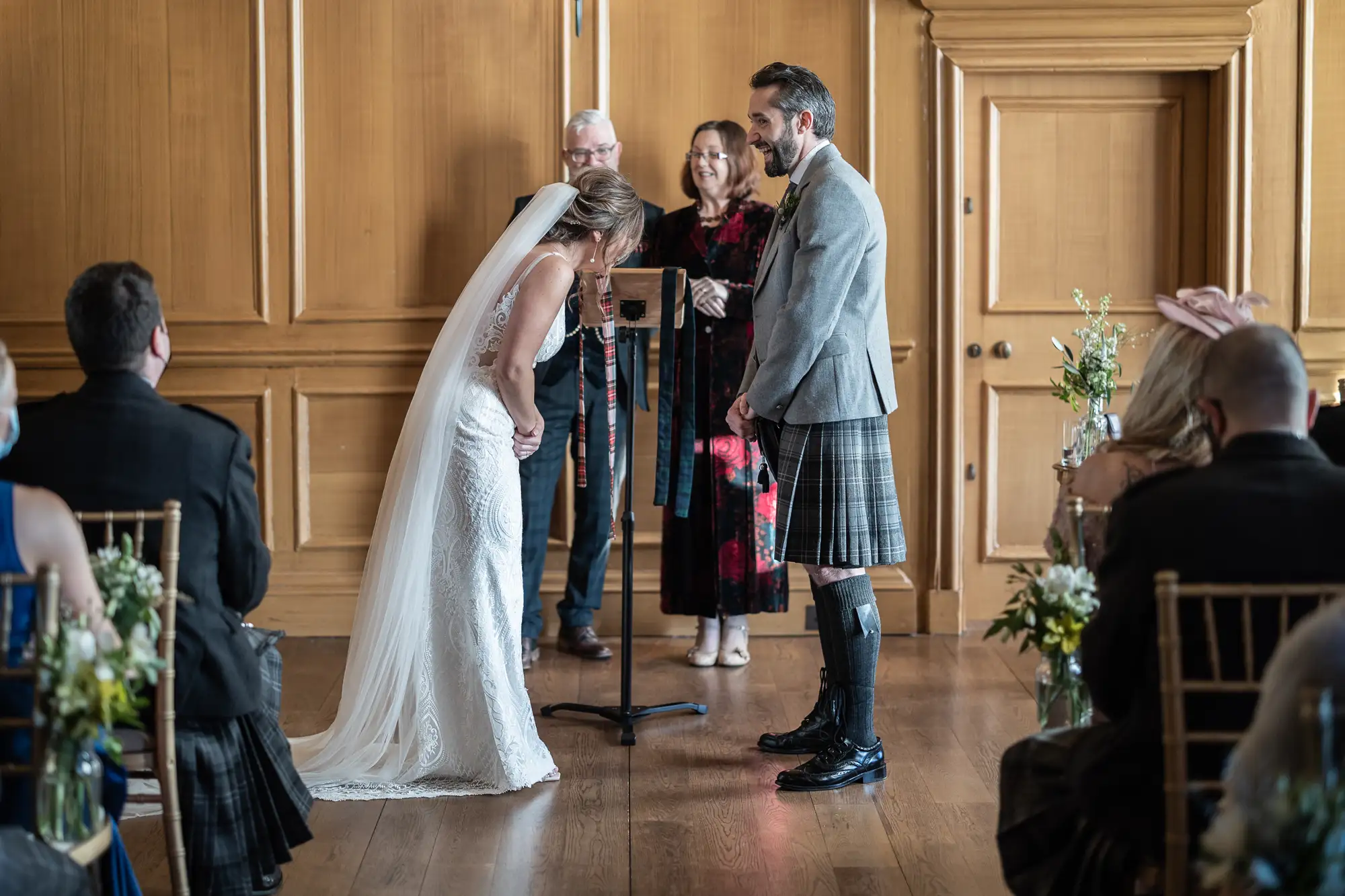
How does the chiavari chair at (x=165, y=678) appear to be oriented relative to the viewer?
away from the camera

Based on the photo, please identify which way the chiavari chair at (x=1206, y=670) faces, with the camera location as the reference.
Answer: facing away from the viewer

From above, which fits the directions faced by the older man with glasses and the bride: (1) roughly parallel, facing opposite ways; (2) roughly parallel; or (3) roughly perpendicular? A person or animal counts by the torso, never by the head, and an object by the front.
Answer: roughly perpendicular

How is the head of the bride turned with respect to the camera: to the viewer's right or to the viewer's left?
to the viewer's right

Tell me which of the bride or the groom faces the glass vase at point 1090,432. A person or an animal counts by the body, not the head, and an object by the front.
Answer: the bride

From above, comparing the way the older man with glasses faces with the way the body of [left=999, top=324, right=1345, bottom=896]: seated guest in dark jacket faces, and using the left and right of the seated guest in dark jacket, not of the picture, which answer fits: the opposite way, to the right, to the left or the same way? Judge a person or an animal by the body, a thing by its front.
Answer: the opposite way

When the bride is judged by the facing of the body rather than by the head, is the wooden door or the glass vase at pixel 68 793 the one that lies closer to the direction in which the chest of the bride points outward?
the wooden door

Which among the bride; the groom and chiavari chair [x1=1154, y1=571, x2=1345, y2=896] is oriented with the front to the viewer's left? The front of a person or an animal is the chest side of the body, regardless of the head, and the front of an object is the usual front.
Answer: the groom

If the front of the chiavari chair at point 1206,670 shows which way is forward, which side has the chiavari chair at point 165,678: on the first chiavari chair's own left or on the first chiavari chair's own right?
on the first chiavari chair's own left

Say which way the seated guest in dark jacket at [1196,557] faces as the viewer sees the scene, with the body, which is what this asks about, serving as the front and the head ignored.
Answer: away from the camera
